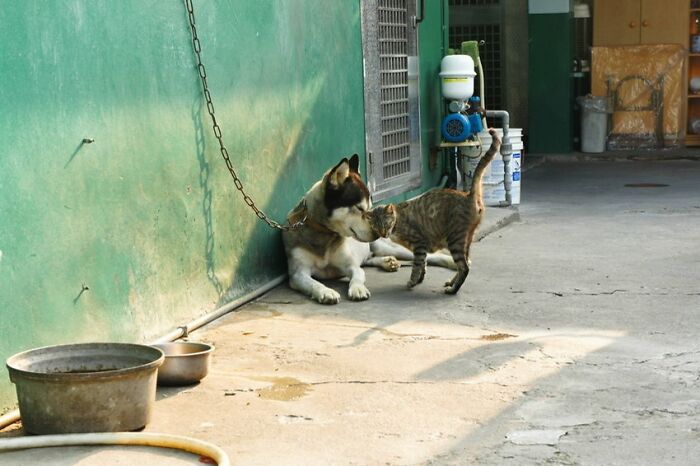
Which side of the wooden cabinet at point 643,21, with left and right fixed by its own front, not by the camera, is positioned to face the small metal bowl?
front

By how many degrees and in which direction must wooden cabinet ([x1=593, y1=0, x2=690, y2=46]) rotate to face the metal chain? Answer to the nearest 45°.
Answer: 0° — it already faces it

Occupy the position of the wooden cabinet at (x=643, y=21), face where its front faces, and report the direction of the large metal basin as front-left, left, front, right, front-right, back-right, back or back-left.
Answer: front

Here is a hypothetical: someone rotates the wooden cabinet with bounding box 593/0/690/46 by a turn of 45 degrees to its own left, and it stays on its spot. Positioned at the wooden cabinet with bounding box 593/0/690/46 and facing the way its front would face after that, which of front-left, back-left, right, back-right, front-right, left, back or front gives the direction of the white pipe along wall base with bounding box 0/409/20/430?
front-right

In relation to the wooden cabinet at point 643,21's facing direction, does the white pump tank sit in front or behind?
in front

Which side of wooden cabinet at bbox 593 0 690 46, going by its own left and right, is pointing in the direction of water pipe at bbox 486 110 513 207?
front

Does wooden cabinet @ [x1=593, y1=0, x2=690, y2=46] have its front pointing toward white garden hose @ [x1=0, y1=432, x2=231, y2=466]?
yes

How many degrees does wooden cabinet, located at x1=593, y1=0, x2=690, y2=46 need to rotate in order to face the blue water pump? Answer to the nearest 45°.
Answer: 0° — it already faces it

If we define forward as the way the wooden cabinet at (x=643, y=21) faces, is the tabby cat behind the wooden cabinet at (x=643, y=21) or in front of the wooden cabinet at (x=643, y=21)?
in front

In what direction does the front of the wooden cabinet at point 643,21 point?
toward the camera

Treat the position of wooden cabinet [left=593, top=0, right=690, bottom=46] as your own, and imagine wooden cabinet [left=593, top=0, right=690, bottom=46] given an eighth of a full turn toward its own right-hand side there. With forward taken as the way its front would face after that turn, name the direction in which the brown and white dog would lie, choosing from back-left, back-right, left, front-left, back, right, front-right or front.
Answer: front-left

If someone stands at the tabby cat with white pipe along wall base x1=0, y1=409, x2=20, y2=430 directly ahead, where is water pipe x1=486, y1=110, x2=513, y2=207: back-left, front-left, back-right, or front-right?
back-right
